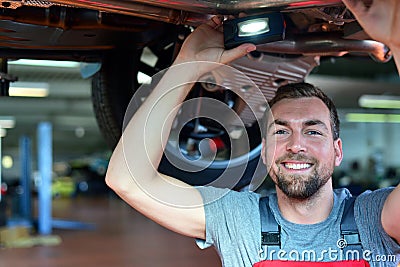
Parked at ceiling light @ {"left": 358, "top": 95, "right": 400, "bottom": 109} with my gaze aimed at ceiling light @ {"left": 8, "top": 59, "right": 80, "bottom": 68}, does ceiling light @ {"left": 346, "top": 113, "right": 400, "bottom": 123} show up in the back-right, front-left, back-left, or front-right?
back-right

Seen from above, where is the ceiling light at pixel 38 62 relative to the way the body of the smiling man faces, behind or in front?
behind

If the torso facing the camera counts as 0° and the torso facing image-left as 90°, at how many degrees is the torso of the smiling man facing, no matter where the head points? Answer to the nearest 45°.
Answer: approximately 0°

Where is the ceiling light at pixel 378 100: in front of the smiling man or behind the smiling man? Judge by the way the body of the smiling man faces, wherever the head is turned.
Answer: behind

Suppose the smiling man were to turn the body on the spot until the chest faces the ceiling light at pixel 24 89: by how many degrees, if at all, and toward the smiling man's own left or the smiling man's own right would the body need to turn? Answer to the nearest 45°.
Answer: approximately 135° to the smiling man's own right

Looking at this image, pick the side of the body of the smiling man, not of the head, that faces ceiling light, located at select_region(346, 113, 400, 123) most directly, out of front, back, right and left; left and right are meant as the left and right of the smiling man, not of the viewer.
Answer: back

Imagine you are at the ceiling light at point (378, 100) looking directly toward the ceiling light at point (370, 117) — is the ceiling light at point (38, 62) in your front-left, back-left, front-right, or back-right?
back-left
